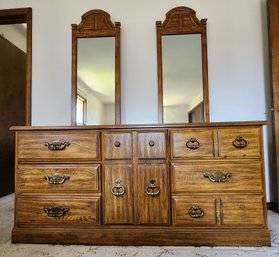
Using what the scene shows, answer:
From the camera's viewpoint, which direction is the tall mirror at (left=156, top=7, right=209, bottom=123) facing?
toward the camera

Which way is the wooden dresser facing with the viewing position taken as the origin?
facing the viewer
